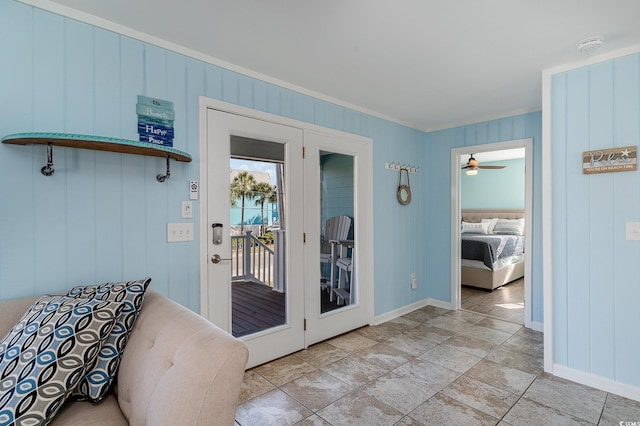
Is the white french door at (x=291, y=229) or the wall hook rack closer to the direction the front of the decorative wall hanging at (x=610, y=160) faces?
the white french door

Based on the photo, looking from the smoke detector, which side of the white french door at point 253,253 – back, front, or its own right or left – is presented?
front

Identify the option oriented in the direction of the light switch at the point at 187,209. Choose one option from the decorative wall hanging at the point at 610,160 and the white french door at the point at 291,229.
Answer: the decorative wall hanging

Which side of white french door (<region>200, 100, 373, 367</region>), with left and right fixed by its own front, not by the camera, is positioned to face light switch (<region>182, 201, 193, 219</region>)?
right

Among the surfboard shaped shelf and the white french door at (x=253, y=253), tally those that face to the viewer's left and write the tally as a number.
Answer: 0

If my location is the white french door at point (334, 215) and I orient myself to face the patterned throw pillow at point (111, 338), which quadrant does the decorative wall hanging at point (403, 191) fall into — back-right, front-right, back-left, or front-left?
back-left

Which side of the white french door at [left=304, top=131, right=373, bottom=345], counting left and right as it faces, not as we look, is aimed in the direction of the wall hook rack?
left

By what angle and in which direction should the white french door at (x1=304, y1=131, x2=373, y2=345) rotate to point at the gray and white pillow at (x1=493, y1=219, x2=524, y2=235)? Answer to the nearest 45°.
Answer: approximately 90° to its left

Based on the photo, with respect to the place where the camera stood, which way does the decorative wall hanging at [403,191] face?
facing the viewer and to the right of the viewer

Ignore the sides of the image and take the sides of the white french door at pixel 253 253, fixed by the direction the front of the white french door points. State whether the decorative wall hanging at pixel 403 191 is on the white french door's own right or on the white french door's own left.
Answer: on the white french door's own left

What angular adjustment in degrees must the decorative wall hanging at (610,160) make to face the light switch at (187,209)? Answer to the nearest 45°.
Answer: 0° — it already faces it

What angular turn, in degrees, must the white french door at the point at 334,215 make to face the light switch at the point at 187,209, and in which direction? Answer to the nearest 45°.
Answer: approximately 90° to its right

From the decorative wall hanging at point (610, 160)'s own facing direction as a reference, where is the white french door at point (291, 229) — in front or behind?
in front

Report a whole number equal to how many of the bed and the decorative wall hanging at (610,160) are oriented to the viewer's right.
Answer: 0

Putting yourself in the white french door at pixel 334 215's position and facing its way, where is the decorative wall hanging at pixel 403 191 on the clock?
The decorative wall hanging is roughly at 9 o'clock from the white french door.
